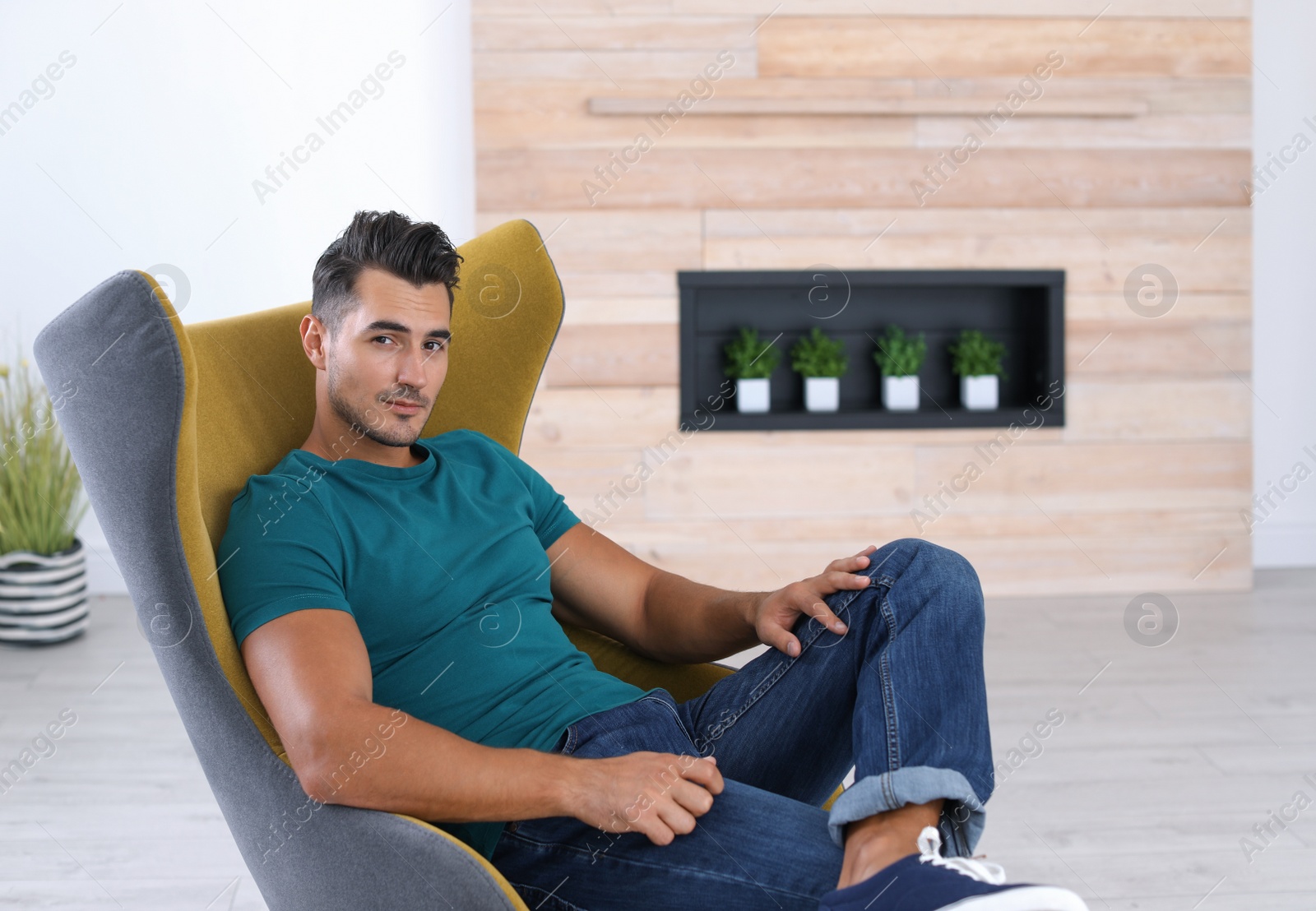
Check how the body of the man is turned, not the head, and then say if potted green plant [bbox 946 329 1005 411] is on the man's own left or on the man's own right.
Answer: on the man's own left

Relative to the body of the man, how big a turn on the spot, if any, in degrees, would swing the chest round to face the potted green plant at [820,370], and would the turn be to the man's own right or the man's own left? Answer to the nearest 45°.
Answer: approximately 135° to the man's own left

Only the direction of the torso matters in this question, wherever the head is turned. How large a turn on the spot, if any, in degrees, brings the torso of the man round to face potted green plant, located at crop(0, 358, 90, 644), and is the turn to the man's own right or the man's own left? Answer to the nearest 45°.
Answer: approximately 180°

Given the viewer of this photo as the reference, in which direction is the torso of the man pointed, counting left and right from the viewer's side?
facing the viewer and to the right of the viewer

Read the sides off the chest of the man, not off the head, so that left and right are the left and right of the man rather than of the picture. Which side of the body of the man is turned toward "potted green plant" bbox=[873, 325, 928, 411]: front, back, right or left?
left

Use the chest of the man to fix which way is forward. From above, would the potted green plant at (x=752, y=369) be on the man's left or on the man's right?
on the man's left
